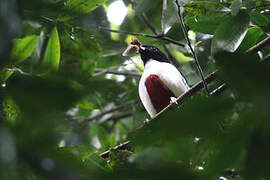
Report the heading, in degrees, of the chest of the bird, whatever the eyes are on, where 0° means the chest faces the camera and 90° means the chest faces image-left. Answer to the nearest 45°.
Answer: approximately 45°
